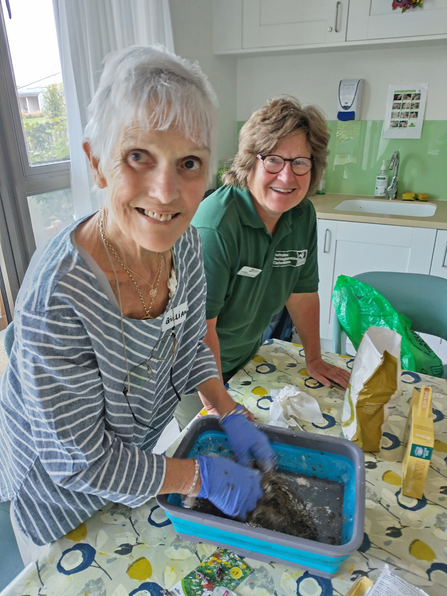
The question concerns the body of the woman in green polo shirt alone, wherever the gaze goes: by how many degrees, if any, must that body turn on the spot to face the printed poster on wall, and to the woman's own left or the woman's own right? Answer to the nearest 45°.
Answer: approximately 90° to the woman's own left

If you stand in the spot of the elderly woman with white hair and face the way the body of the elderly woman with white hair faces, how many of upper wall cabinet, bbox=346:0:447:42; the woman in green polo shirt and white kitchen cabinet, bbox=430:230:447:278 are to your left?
3

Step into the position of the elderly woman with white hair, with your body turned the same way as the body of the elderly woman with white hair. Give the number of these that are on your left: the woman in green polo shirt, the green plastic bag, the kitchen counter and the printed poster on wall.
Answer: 4

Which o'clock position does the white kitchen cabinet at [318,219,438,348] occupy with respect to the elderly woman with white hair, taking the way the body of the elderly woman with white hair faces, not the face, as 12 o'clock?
The white kitchen cabinet is roughly at 9 o'clock from the elderly woman with white hair.

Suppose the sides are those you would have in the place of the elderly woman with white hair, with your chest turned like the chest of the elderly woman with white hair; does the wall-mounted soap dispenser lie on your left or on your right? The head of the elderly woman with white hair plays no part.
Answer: on your left

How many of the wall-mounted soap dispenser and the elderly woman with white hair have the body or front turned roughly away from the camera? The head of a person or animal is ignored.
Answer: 0

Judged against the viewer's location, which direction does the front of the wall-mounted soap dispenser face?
facing the viewer and to the left of the viewer
